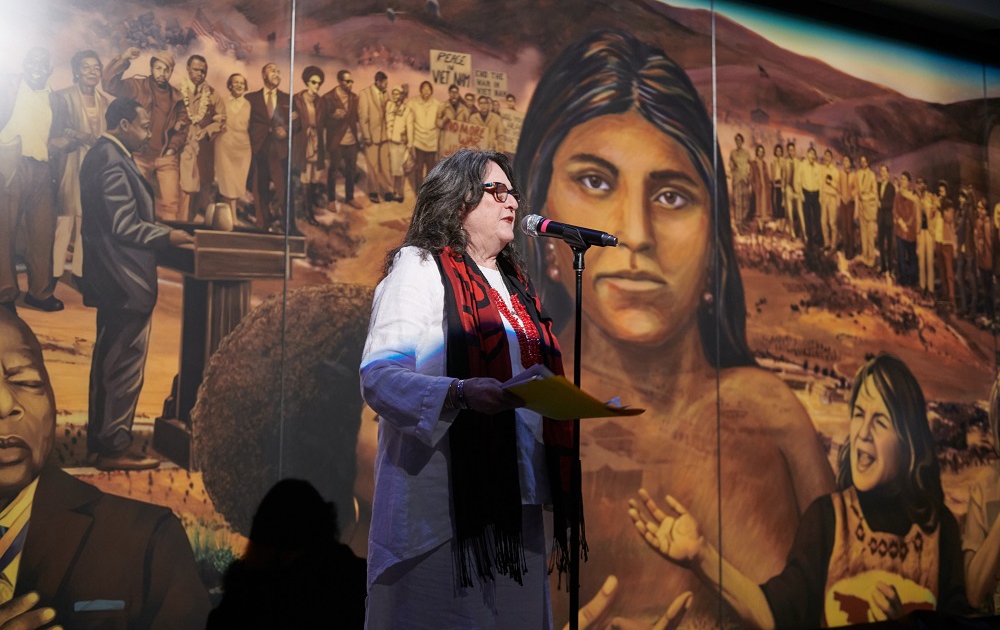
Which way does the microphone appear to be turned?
to the viewer's left
